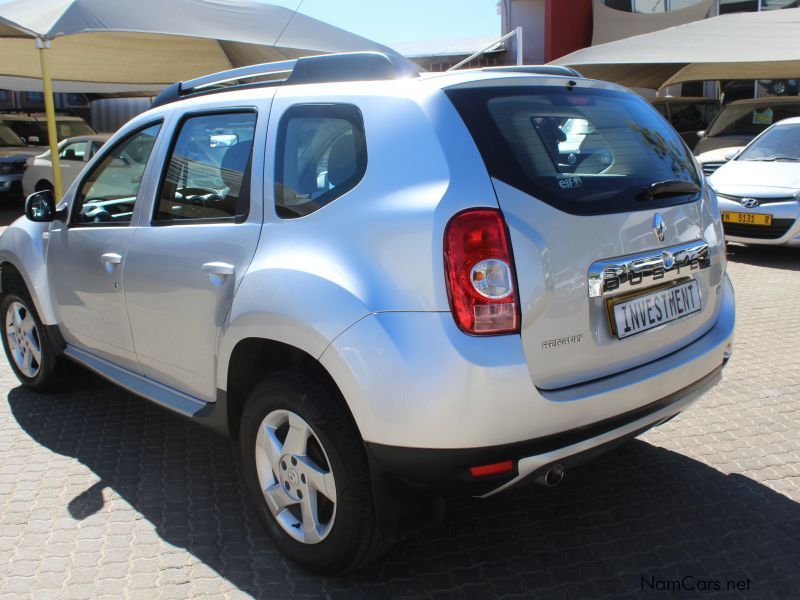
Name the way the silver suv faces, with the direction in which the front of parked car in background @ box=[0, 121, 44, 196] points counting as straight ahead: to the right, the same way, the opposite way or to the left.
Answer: the opposite way

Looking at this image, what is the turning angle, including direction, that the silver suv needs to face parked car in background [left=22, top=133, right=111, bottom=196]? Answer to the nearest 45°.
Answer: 0° — it already faces it

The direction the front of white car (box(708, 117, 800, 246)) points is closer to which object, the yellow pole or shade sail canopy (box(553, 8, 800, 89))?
the yellow pole

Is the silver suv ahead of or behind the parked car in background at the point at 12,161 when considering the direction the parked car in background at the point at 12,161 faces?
ahead

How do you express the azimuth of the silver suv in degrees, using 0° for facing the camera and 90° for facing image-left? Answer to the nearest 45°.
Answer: approximately 135°

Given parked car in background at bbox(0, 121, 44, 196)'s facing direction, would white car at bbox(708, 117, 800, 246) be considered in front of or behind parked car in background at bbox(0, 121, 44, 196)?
in front

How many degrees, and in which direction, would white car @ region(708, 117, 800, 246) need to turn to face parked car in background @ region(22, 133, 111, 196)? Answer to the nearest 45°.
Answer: approximately 45° to its right

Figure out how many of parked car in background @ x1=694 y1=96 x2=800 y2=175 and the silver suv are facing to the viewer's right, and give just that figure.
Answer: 0

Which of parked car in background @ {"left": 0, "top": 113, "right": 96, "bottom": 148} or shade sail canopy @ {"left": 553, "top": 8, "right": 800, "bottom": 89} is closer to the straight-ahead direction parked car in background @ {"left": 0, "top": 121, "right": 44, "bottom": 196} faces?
the shade sail canopy

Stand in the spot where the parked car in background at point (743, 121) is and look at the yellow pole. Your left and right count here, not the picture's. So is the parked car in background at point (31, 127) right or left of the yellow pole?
right

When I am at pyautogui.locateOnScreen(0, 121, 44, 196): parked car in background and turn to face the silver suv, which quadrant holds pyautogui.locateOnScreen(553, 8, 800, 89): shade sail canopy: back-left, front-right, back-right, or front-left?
front-left

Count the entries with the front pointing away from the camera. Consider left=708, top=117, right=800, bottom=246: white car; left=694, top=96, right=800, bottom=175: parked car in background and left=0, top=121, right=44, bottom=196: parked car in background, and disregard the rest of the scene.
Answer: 0

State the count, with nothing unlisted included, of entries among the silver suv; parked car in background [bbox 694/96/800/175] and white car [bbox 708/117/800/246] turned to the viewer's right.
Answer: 0

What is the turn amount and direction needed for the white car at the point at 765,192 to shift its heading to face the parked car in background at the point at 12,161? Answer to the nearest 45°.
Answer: approximately 45° to its right

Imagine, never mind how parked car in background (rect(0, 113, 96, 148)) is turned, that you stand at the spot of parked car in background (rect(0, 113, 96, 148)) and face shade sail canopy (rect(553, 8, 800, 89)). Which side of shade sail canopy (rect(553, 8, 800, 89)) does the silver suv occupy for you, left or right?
right

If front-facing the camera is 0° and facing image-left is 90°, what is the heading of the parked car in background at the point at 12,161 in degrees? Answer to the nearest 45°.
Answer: approximately 315°
